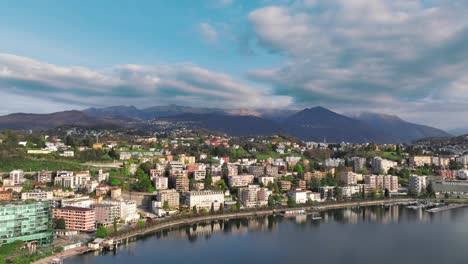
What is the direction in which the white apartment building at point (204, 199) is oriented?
toward the camera

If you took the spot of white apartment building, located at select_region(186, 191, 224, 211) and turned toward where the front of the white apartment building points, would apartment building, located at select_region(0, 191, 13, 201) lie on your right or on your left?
on your right

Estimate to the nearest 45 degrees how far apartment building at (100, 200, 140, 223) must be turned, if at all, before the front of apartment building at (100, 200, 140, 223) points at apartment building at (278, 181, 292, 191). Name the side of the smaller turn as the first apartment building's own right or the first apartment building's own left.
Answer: approximately 90° to the first apartment building's own left

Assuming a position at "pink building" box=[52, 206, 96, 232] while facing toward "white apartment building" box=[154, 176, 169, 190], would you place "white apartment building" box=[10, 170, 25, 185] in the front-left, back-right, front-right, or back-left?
front-left

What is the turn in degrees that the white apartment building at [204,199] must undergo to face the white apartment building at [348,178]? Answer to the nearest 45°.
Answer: approximately 135° to its left

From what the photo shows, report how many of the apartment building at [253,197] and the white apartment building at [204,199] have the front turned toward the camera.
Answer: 2

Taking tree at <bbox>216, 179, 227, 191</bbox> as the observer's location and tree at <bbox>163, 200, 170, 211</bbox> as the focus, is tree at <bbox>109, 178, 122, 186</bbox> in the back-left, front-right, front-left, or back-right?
front-right

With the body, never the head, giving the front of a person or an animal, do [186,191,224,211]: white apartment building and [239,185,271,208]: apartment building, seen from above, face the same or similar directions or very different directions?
same or similar directions

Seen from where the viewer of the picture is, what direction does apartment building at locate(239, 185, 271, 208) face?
facing the viewer

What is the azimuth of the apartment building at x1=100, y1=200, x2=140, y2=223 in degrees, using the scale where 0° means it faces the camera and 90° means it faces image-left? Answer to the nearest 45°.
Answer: approximately 315°

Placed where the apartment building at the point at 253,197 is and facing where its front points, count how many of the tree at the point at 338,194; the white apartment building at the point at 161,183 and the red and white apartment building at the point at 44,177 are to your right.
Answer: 2
